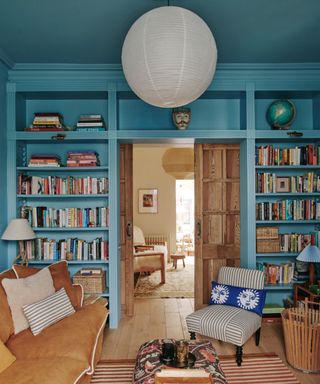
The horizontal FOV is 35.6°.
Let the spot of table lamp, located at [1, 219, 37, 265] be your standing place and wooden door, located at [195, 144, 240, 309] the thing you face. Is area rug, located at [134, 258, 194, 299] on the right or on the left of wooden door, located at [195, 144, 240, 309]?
left

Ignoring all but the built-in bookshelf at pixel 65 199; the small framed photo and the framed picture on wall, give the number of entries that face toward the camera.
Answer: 3

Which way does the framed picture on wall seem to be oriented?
toward the camera

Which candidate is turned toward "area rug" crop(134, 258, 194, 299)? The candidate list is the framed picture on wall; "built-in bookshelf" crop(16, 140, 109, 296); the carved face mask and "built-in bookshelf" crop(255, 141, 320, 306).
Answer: the framed picture on wall

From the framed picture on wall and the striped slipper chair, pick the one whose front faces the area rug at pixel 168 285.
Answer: the framed picture on wall

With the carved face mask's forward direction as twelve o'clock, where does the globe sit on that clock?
The globe is roughly at 9 o'clock from the carved face mask.

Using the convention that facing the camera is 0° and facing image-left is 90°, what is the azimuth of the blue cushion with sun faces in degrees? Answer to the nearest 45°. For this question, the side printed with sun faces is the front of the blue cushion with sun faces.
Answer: approximately 45°

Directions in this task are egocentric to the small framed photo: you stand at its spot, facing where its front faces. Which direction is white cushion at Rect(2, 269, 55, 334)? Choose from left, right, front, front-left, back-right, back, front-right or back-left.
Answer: front-right

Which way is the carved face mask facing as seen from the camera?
toward the camera

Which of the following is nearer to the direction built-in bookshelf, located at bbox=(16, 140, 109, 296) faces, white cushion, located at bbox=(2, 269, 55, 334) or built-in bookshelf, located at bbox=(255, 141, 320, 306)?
the white cushion

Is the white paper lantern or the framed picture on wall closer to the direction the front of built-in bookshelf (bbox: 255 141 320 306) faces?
the white paper lantern

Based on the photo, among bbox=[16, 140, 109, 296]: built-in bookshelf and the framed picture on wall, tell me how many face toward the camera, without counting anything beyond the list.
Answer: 2

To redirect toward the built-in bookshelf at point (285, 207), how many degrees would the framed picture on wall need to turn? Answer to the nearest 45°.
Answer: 0° — it already faces it

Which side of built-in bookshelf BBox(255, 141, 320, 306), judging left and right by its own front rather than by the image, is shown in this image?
front
